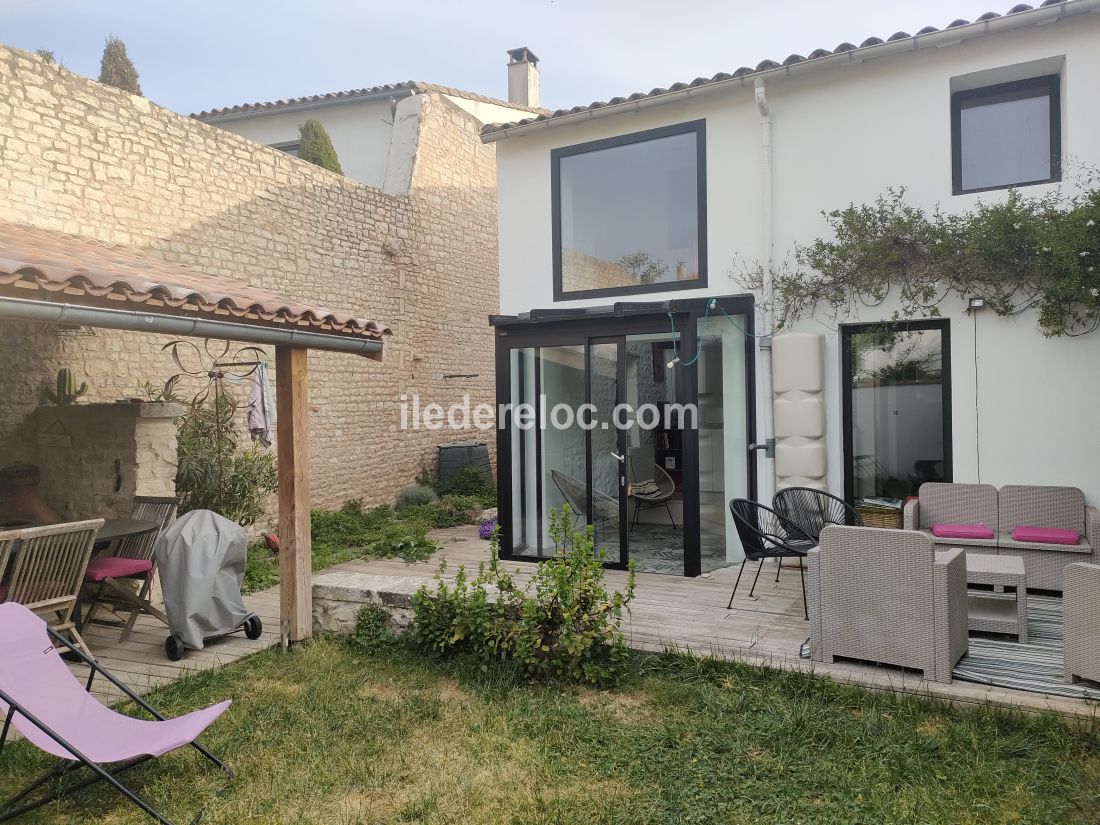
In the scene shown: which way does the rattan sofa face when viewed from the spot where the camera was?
facing the viewer

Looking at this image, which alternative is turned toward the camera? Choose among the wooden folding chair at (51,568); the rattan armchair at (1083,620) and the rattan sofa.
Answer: the rattan sofa

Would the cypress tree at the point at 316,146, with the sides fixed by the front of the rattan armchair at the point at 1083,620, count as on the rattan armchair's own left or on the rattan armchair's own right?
on the rattan armchair's own left

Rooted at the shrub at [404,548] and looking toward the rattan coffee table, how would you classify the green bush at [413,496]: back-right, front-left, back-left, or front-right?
back-left

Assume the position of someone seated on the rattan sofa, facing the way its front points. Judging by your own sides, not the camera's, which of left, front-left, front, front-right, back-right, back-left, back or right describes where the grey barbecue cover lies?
front-right

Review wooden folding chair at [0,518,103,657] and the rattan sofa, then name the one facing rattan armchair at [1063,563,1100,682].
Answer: the rattan sofa

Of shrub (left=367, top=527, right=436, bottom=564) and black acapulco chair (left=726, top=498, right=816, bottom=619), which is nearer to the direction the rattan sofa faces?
the black acapulco chair

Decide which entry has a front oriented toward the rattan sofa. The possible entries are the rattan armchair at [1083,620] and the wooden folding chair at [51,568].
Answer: the rattan armchair

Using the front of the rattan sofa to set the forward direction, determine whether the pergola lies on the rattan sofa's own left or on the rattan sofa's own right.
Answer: on the rattan sofa's own right

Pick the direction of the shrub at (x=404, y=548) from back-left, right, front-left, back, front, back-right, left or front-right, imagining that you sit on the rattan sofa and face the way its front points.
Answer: right

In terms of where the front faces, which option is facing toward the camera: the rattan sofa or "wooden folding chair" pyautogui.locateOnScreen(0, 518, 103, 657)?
the rattan sofa

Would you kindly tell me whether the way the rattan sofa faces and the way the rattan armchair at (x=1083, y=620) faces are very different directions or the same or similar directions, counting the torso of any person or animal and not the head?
very different directions
